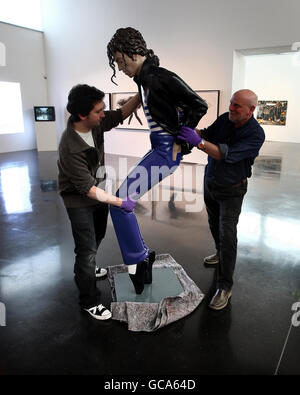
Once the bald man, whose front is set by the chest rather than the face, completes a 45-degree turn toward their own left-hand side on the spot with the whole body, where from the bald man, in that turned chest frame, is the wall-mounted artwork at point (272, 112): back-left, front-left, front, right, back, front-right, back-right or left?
back

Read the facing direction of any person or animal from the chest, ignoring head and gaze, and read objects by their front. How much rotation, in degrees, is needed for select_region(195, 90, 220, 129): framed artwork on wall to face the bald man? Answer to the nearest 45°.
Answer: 0° — it already faces them

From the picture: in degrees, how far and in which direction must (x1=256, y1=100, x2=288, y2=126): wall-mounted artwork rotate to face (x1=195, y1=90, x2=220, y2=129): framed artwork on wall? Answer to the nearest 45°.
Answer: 0° — it already faces it

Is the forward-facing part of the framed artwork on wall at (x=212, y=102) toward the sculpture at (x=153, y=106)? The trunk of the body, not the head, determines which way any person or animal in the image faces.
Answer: yes

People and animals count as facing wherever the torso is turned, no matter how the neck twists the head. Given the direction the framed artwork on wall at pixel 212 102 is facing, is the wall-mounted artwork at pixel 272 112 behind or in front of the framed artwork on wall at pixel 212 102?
behind

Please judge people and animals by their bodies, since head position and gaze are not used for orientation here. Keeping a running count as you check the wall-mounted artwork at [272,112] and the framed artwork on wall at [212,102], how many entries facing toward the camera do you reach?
2

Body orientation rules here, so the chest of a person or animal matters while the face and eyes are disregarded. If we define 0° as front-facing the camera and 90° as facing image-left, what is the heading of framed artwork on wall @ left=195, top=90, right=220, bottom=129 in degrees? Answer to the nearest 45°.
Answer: approximately 0°

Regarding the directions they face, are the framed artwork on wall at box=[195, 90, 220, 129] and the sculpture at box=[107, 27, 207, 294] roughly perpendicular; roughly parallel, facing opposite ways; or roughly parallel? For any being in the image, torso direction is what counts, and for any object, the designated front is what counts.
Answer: roughly perpendicular
